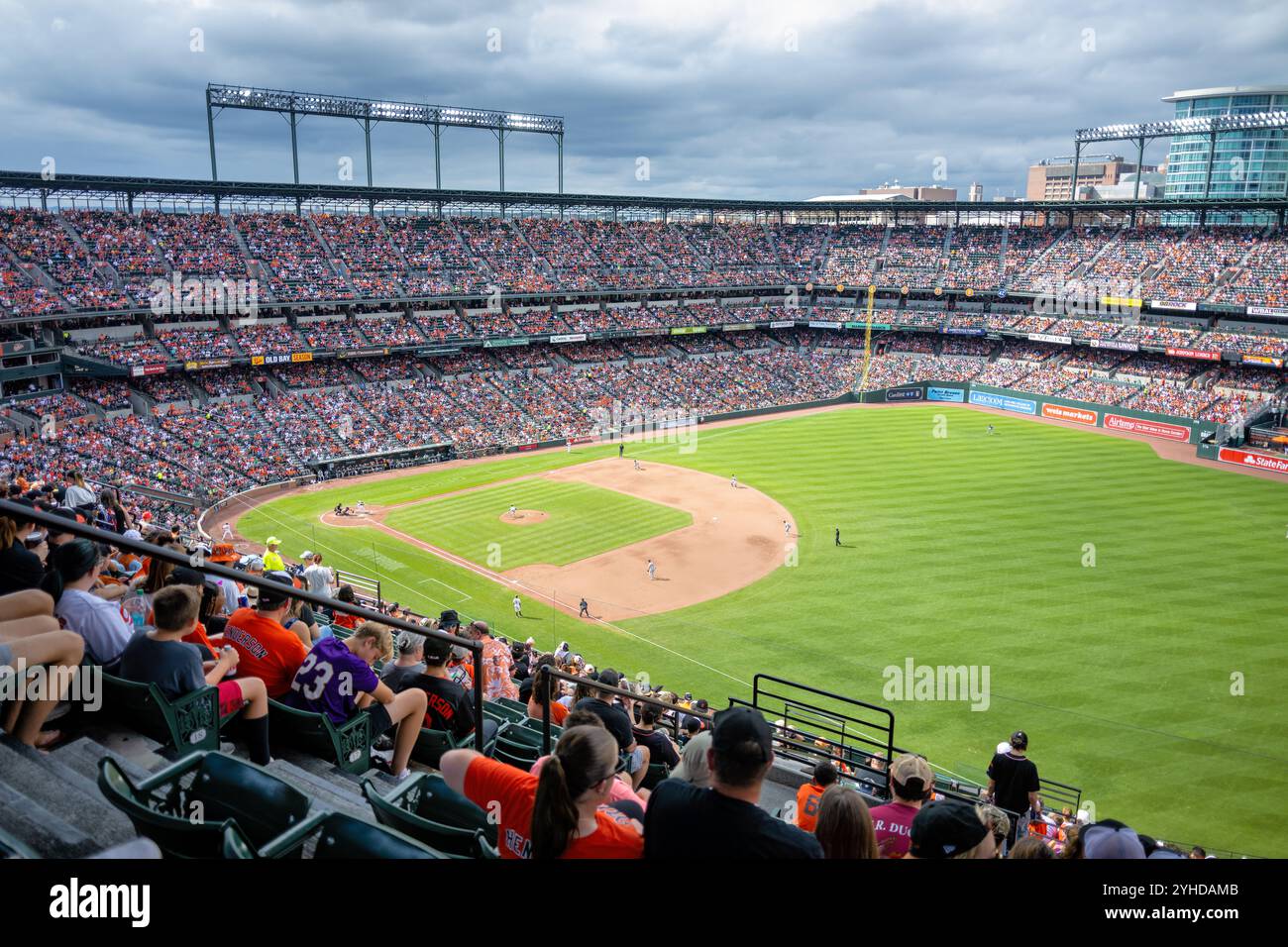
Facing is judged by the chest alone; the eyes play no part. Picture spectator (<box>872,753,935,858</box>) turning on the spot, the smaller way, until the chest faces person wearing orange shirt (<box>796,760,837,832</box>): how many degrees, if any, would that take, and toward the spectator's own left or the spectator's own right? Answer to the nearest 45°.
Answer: approximately 45° to the spectator's own left

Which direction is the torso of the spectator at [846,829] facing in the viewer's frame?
away from the camera

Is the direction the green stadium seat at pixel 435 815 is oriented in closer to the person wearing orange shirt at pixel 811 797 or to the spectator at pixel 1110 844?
the person wearing orange shirt

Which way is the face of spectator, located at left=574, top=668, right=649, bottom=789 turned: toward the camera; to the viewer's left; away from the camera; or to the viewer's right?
away from the camera

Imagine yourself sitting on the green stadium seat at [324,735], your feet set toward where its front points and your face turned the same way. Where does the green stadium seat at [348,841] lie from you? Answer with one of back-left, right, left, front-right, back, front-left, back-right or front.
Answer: back-right

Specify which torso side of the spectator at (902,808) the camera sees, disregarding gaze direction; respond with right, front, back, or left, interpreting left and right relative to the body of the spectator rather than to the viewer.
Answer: back

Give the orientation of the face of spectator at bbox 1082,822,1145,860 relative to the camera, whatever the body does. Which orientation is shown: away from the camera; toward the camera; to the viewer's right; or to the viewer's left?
away from the camera

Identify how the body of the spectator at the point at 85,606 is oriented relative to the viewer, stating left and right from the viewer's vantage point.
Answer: facing away from the viewer and to the right of the viewer
